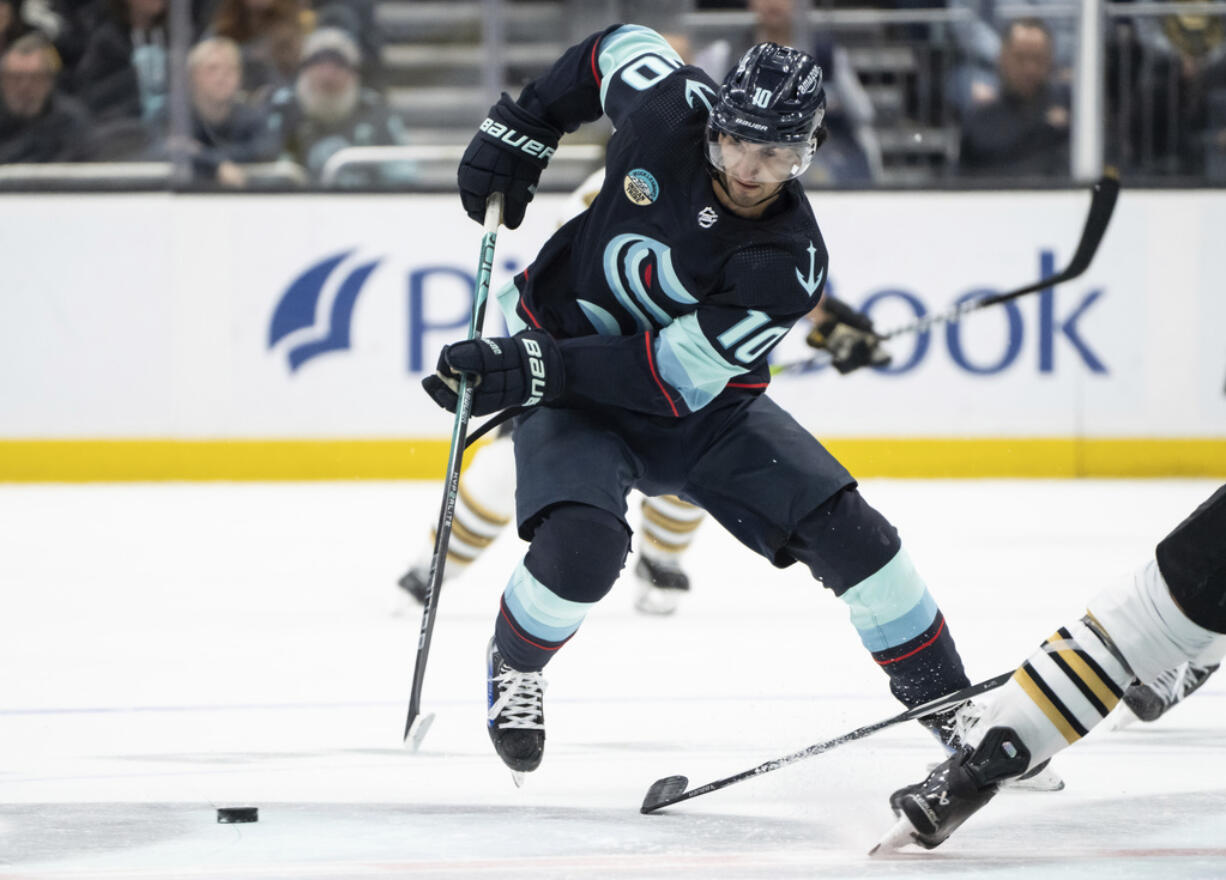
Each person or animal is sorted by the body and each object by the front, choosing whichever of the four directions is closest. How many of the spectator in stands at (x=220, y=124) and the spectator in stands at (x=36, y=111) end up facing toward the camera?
2

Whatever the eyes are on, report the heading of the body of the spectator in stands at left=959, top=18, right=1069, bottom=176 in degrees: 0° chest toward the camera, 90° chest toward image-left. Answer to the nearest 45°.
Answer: approximately 0°

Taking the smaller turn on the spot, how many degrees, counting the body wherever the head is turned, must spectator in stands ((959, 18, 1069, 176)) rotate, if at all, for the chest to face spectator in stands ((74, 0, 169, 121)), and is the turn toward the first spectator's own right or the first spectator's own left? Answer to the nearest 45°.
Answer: approximately 90° to the first spectator's own right

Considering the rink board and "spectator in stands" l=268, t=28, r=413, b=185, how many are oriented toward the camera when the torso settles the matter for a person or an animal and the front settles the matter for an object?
2

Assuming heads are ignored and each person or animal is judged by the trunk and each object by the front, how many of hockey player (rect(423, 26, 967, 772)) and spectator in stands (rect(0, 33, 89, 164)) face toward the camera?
2
